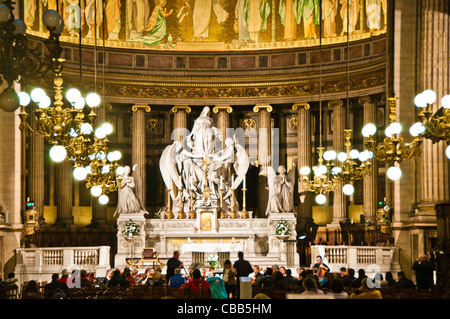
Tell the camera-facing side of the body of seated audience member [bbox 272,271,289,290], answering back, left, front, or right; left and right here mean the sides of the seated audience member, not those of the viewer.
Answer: back

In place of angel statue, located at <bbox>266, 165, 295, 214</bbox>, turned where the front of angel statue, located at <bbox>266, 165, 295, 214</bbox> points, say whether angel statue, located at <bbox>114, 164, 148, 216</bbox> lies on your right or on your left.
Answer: on your right

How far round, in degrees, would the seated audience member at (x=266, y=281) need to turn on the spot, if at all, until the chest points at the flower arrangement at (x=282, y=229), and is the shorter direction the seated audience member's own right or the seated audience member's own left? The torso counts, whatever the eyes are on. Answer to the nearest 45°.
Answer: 0° — they already face it

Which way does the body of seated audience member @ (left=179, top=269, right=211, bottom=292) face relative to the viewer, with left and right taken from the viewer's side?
facing away from the viewer

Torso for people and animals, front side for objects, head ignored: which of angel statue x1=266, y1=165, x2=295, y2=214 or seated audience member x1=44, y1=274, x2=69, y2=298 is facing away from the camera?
the seated audience member

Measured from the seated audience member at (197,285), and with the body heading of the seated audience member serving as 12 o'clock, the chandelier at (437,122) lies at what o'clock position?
The chandelier is roughly at 3 o'clock from the seated audience member.

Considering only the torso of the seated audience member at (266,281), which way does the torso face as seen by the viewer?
away from the camera

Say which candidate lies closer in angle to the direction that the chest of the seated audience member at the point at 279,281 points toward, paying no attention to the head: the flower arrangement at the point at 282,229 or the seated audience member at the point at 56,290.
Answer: the flower arrangement

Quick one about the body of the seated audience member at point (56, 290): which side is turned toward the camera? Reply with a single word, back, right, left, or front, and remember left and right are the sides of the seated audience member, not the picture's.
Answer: back

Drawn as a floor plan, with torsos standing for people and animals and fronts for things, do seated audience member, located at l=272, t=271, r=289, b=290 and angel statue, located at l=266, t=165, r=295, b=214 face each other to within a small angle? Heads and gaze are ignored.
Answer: yes

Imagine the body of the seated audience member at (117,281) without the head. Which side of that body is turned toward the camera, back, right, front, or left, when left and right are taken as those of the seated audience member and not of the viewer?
back

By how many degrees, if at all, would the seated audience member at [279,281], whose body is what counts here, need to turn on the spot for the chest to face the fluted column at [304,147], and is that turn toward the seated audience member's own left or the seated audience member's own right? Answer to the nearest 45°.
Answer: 0° — they already face it

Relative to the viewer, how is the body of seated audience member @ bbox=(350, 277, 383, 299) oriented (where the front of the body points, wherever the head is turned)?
away from the camera

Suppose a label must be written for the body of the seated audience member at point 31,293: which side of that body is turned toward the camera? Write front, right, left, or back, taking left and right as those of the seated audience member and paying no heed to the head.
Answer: back
